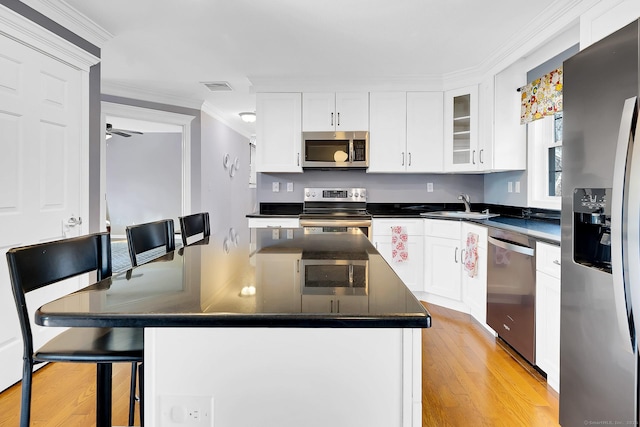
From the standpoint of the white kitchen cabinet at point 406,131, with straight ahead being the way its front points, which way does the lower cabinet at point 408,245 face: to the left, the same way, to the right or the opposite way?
the same way

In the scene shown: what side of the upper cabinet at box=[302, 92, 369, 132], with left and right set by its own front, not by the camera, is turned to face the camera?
front

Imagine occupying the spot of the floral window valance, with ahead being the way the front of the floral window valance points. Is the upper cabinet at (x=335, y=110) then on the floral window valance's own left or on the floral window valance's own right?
on the floral window valance's own right

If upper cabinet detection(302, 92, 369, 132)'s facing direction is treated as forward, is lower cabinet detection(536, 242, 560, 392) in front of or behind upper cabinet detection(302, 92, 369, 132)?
in front

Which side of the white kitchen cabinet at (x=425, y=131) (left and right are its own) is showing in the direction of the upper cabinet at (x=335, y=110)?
right

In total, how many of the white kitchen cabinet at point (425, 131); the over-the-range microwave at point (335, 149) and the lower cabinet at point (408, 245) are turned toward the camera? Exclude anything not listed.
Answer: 3

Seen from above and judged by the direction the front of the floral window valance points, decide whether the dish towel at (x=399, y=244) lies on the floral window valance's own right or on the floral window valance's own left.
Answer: on the floral window valance's own right

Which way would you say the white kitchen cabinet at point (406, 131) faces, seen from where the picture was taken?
facing the viewer

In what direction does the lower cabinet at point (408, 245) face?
toward the camera

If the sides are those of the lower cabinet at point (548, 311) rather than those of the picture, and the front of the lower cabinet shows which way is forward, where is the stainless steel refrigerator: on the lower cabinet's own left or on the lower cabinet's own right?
on the lower cabinet's own left

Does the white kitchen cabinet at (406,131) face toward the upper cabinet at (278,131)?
no

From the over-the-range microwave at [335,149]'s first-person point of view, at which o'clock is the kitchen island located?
The kitchen island is roughly at 12 o'clock from the over-the-range microwave.
